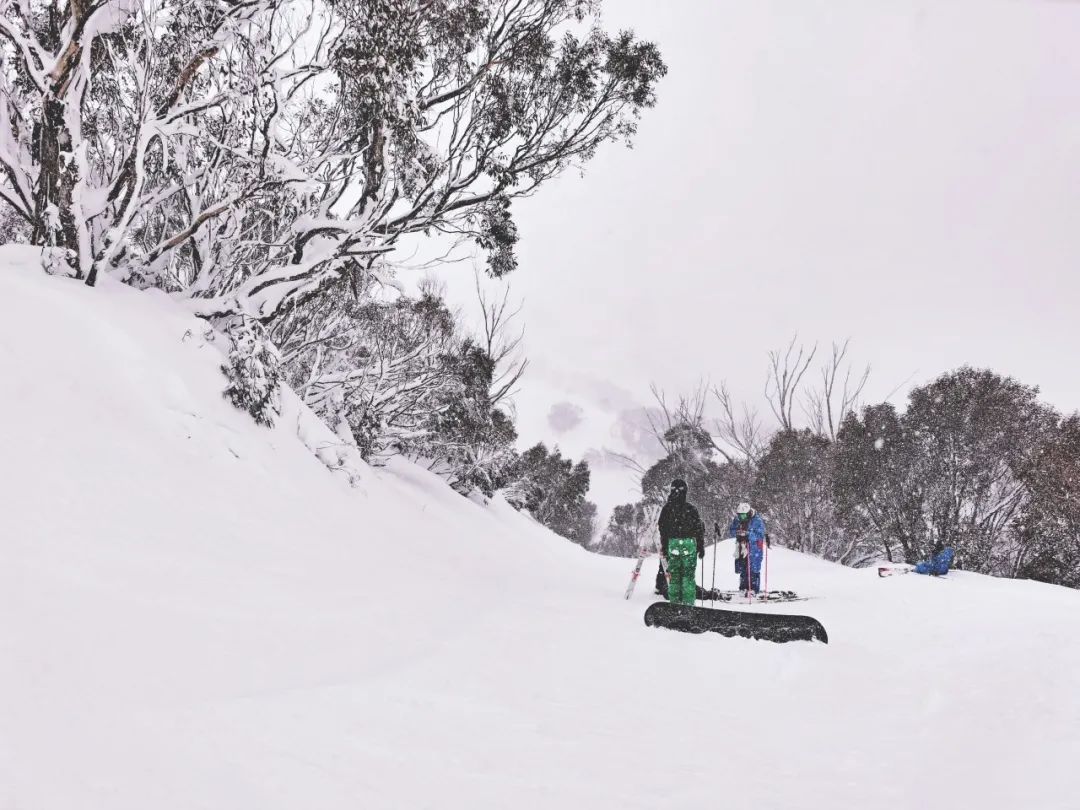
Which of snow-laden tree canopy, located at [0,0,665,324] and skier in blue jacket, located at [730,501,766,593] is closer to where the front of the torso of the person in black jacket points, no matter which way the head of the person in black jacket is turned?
the skier in blue jacket

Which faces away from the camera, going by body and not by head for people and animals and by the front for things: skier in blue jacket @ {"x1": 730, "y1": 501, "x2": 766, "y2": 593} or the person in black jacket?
the person in black jacket

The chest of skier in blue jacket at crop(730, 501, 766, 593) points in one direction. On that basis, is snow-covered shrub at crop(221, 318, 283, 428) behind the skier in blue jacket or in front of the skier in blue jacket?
in front

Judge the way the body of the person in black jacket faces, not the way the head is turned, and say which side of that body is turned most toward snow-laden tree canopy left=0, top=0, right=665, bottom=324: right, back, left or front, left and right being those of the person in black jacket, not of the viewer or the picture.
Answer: left

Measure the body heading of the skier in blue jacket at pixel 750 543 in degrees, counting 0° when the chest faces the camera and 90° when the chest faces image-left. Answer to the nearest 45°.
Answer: approximately 45°

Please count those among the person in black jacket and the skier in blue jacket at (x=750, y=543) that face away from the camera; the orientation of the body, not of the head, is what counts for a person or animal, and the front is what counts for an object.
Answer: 1

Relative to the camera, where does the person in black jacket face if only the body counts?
away from the camera

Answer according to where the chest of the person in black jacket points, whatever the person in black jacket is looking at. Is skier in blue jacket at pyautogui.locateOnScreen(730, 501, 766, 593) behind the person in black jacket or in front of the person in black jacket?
in front

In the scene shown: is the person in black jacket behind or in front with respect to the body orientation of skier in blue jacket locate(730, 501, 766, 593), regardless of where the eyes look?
in front

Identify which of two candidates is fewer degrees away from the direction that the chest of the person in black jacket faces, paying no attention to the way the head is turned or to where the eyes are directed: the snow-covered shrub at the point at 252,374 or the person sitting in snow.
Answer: the person sitting in snow
